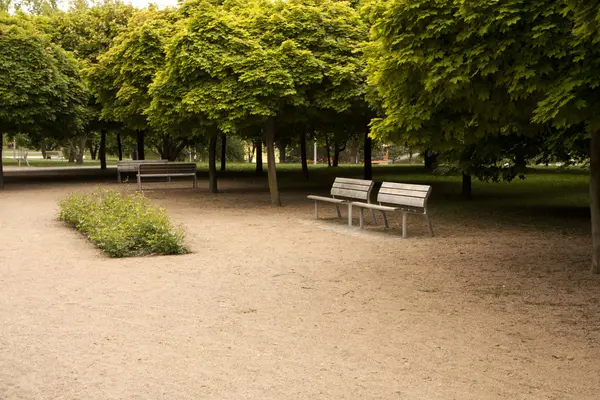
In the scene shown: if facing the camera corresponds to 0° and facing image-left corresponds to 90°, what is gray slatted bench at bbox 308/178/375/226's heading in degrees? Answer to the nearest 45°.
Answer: approximately 45°

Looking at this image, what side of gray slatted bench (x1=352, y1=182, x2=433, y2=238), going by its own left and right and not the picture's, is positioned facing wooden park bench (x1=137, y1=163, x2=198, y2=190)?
right

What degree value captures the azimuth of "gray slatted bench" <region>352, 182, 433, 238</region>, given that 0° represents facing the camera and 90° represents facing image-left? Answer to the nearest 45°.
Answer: approximately 45°

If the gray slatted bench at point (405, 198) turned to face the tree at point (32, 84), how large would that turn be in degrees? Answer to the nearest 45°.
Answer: approximately 90° to its right

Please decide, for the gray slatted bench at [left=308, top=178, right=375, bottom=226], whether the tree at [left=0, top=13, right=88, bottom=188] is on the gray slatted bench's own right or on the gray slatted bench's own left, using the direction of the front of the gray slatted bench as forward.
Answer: on the gray slatted bench's own right

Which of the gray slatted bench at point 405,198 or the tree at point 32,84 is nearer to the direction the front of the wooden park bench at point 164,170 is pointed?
the gray slatted bench

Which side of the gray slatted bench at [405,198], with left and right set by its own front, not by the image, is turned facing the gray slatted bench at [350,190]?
right
